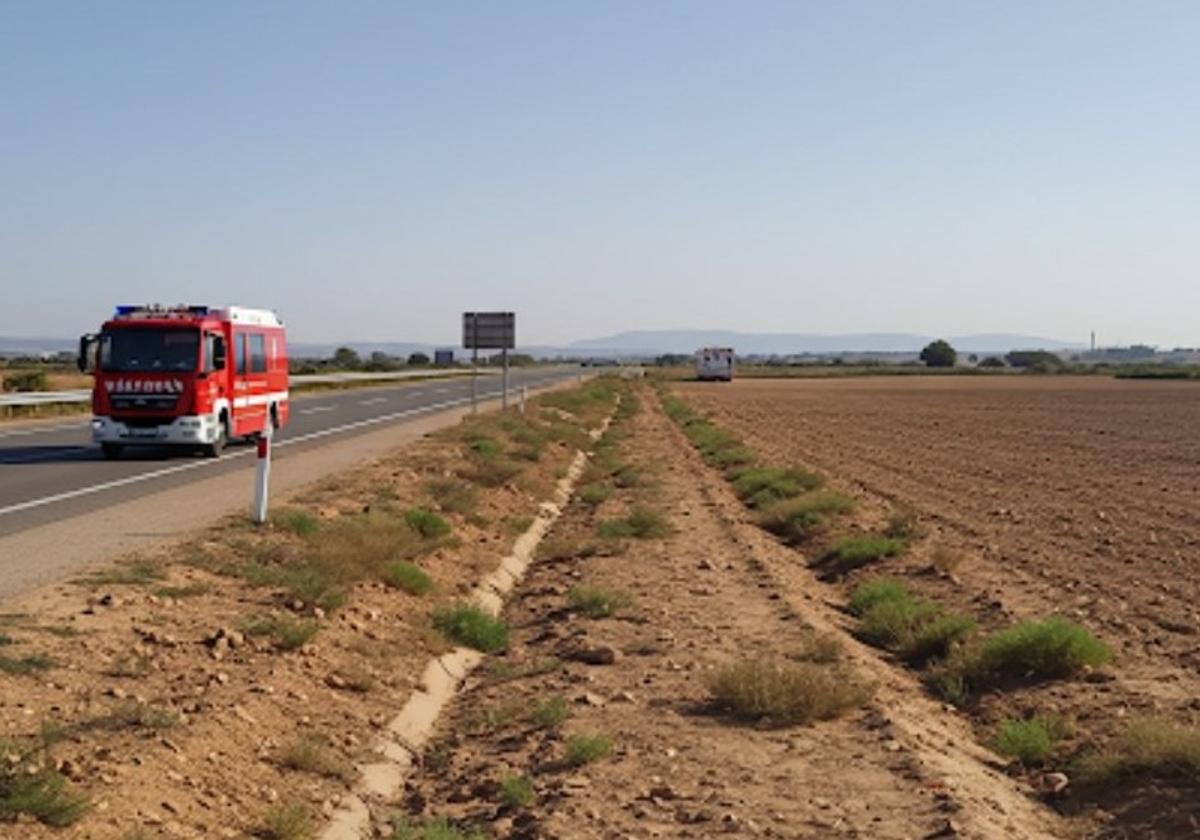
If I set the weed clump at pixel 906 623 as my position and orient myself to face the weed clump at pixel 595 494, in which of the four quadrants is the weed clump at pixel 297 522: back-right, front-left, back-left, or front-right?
front-left

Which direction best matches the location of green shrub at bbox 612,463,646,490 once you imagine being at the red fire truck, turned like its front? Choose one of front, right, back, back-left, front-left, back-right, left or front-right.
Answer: front-left

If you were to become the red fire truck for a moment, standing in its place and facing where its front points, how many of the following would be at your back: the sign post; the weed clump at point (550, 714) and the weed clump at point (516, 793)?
1

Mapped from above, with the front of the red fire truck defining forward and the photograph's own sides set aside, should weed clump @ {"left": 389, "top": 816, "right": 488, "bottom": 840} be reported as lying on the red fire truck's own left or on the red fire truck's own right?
on the red fire truck's own left

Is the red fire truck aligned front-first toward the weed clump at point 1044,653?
no

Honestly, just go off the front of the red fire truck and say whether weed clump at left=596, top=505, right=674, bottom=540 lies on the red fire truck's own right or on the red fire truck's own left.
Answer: on the red fire truck's own left

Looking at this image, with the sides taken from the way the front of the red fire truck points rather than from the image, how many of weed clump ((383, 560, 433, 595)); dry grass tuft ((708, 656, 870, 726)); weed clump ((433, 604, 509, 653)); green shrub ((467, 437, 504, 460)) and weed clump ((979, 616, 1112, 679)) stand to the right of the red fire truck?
0

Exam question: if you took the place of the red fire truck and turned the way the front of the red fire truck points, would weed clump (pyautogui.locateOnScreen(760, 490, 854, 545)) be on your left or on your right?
on your left

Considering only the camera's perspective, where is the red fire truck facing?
facing the viewer and to the left of the viewer

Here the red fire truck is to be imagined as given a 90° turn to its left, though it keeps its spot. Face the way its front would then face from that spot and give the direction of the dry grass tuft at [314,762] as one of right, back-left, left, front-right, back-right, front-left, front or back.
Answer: front-right

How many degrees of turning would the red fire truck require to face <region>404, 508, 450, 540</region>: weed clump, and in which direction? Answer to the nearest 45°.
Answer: approximately 45° to its left

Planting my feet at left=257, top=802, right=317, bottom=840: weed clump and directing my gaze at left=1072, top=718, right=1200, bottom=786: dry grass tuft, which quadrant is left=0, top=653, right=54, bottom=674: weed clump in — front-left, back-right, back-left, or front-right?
back-left

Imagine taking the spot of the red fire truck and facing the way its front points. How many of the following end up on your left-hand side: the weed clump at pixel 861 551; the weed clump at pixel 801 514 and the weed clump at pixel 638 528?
3

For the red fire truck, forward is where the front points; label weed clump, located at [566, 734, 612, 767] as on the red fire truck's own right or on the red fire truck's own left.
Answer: on the red fire truck's own left

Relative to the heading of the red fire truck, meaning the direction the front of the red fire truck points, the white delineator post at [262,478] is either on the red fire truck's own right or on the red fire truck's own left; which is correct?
on the red fire truck's own left

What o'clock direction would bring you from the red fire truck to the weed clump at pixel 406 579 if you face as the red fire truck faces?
The weed clump is roughly at 10 o'clock from the red fire truck.

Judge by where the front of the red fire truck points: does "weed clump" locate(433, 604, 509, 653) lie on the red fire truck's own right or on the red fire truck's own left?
on the red fire truck's own left

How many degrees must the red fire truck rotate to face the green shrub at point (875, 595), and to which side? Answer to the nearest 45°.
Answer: approximately 90° to its left

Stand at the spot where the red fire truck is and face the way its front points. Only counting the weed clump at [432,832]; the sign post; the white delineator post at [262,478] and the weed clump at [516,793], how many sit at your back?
1
